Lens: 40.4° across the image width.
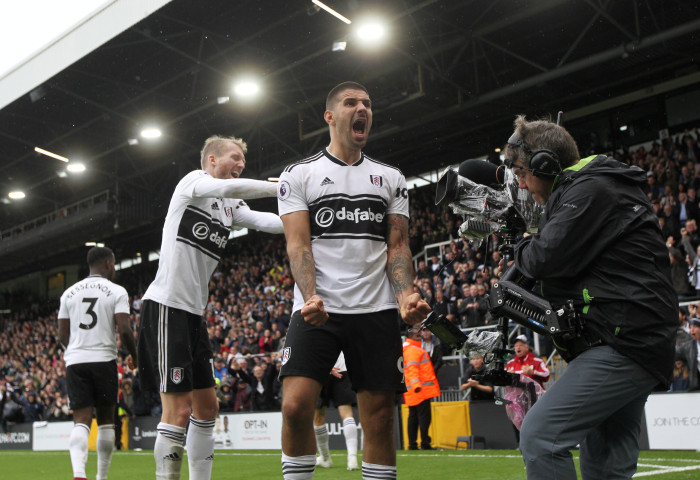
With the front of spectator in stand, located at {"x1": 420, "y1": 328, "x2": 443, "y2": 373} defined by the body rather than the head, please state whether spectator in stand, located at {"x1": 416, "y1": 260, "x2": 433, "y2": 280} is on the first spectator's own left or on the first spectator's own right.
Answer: on the first spectator's own right

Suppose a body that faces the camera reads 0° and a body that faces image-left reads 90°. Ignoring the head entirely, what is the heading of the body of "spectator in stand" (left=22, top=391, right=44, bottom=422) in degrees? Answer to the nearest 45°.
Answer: approximately 0°

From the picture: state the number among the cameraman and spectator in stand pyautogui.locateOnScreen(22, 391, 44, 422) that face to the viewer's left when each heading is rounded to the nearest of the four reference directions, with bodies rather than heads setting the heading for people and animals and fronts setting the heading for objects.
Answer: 1

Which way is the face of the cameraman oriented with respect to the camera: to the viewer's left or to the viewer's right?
to the viewer's left

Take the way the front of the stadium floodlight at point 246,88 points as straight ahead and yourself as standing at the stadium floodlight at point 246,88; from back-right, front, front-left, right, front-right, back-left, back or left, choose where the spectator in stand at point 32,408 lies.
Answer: back-right

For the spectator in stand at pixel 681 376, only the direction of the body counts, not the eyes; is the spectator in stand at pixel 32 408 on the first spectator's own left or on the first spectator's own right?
on the first spectator's own right

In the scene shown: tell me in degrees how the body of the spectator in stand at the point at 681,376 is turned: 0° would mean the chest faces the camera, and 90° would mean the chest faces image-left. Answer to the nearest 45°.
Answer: approximately 45°

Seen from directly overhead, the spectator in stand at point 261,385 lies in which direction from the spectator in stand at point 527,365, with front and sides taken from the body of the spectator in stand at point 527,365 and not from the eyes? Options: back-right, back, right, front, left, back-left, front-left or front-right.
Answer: right

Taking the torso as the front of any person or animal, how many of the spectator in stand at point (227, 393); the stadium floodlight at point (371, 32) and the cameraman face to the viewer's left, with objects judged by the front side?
1

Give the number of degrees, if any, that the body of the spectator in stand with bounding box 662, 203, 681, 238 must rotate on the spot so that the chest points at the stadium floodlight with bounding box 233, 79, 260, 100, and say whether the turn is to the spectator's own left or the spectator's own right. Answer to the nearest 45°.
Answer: approximately 45° to the spectator's own right

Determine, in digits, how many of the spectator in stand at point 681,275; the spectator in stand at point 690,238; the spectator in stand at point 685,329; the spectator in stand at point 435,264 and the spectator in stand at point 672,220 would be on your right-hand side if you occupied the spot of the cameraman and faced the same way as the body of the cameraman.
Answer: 5
